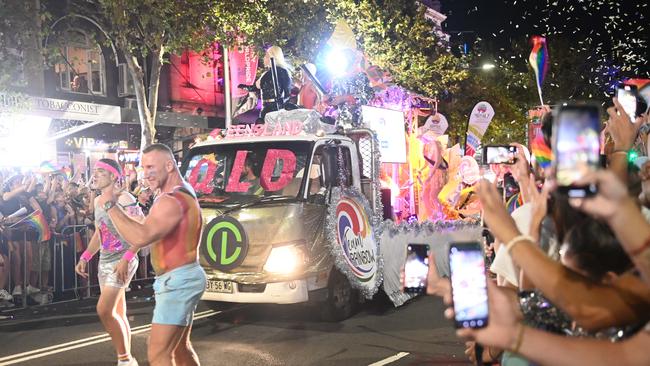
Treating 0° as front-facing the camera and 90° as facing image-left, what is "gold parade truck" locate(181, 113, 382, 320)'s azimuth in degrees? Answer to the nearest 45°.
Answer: approximately 45°

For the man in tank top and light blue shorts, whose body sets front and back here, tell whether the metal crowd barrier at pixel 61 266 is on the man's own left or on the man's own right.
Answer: on the man's own right

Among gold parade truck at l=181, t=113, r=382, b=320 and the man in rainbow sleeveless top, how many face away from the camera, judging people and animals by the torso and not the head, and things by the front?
0

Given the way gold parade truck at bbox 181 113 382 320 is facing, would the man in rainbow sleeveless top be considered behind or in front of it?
in front

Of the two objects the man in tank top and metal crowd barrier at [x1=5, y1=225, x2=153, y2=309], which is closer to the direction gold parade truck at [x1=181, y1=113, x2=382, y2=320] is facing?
the man in tank top and light blue shorts

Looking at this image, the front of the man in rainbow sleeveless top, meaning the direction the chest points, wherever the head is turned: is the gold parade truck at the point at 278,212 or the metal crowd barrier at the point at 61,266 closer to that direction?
the metal crowd barrier

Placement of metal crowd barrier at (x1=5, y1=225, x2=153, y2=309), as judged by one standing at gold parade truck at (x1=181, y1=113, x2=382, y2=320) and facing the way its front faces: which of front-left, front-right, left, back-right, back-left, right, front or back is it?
right
